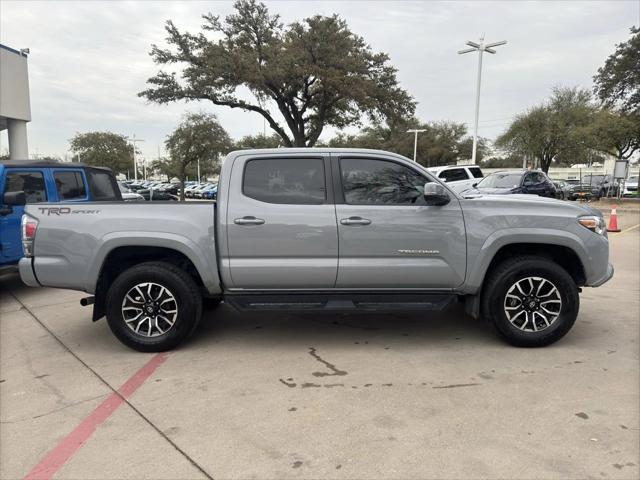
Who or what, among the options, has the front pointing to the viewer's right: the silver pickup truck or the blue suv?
the silver pickup truck

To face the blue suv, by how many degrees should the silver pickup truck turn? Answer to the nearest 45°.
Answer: approximately 135° to its left

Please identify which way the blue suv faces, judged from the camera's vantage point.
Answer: facing the viewer and to the left of the viewer

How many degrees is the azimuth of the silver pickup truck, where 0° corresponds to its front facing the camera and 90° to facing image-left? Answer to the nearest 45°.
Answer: approximately 270°

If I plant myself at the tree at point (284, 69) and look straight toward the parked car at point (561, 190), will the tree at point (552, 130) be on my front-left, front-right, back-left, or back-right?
front-left

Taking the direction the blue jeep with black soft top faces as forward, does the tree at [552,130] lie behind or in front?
behind

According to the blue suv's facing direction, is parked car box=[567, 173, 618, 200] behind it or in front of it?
behind

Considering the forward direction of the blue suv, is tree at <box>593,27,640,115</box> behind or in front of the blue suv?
behind

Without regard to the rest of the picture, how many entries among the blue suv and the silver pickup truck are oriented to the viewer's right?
1

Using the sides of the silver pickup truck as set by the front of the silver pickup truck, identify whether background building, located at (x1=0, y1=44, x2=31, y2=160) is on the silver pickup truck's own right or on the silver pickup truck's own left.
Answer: on the silver pickup truck's own left
